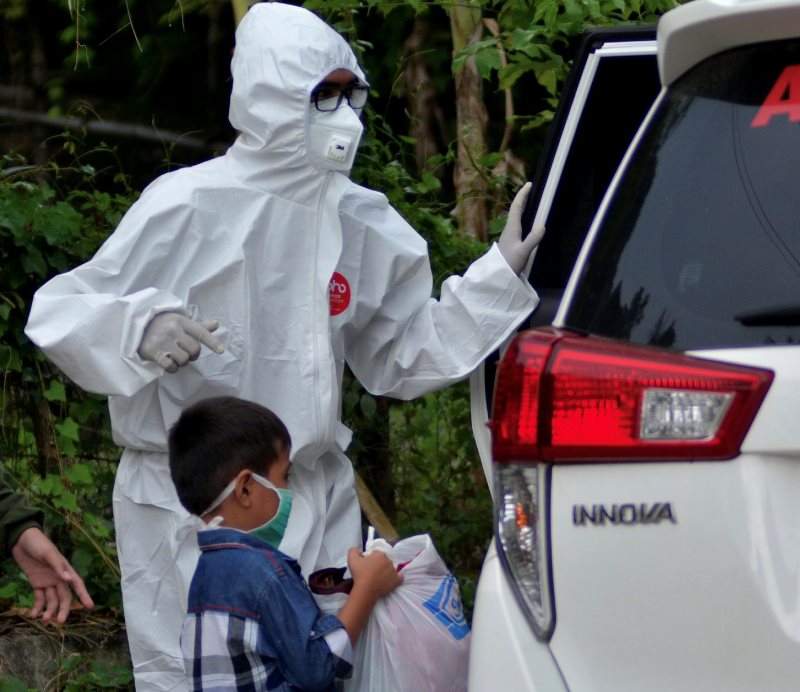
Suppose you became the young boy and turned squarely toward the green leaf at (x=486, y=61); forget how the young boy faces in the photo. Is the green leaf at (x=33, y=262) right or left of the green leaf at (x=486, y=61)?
left

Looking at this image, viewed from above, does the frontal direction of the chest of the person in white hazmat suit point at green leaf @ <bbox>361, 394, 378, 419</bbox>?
no

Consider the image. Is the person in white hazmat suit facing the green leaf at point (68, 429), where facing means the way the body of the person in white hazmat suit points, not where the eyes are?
no

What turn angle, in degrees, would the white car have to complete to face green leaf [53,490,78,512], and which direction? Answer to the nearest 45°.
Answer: approximately 45° to its left

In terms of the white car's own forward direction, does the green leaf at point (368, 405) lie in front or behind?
in front

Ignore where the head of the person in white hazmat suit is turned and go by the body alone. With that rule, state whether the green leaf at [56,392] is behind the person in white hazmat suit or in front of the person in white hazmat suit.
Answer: behind

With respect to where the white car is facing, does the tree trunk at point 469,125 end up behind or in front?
in front

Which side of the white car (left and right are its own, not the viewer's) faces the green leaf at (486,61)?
front

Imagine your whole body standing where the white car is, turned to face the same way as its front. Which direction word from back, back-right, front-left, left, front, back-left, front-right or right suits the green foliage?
front-left

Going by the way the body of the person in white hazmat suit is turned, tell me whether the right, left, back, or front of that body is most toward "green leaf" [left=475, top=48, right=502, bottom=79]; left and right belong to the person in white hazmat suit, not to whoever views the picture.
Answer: left

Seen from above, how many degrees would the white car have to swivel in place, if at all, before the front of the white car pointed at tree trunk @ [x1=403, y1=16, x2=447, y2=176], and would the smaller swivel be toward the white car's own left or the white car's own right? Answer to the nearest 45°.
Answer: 0° — it already faces it

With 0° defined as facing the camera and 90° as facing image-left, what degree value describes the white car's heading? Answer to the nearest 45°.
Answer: approximately 180°

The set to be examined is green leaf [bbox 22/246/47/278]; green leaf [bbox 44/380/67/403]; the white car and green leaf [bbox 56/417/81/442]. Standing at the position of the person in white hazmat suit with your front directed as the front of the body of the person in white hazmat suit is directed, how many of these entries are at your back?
3

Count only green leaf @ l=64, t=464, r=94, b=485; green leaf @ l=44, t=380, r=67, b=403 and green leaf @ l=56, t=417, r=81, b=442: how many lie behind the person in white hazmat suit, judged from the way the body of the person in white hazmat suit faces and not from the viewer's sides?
3

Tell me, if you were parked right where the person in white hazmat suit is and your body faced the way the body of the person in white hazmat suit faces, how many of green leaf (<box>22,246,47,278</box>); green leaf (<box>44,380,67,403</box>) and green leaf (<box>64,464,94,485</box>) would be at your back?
3

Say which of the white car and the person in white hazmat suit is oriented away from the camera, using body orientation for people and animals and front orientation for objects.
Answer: the white car

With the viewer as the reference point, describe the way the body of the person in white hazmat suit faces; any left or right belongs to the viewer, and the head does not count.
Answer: facing the viewer and to the right of the viewer
